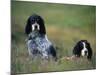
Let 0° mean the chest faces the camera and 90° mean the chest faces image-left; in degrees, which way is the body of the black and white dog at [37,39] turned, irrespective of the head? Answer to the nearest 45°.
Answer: approximately 45°
